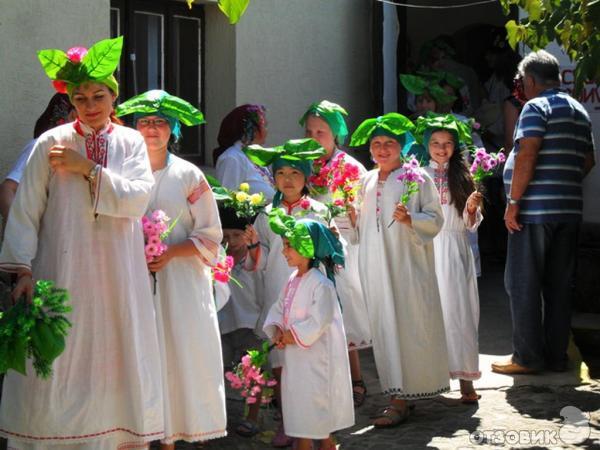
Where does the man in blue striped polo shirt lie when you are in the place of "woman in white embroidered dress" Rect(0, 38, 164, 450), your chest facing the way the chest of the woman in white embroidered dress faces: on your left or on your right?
on your left

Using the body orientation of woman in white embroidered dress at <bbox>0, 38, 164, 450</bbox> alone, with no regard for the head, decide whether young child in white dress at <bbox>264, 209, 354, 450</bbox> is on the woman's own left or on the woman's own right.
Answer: on the woman's own left

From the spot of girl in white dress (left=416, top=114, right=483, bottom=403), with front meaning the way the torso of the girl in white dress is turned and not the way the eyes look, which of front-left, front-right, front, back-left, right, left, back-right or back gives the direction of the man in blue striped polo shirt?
back-left

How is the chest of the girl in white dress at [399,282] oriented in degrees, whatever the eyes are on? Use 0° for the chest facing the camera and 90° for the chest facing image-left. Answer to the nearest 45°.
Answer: approximately 45°

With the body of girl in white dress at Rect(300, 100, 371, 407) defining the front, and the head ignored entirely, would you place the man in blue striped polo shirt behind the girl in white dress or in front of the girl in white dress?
behind

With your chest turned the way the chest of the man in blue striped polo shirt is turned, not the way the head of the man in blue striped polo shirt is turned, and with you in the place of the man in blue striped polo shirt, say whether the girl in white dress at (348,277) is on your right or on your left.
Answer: on your left

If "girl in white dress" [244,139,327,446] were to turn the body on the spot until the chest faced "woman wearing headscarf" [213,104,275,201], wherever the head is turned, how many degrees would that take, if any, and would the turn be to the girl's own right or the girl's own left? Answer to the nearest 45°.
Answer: approximately 180°

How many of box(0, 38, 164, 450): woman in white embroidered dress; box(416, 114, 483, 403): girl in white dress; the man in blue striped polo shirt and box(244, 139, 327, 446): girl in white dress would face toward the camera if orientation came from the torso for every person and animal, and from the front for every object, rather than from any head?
3

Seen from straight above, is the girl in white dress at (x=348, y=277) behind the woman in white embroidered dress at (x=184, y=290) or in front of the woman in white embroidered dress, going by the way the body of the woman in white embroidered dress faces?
behind

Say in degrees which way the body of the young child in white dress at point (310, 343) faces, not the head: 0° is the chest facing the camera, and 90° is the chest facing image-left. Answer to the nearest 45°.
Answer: approximately 45°

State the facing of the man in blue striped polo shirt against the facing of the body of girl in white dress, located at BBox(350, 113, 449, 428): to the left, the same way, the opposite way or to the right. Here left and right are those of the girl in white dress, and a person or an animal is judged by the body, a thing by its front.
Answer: to the right

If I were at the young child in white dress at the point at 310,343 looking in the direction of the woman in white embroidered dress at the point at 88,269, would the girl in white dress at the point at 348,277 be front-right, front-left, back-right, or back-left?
back-right
